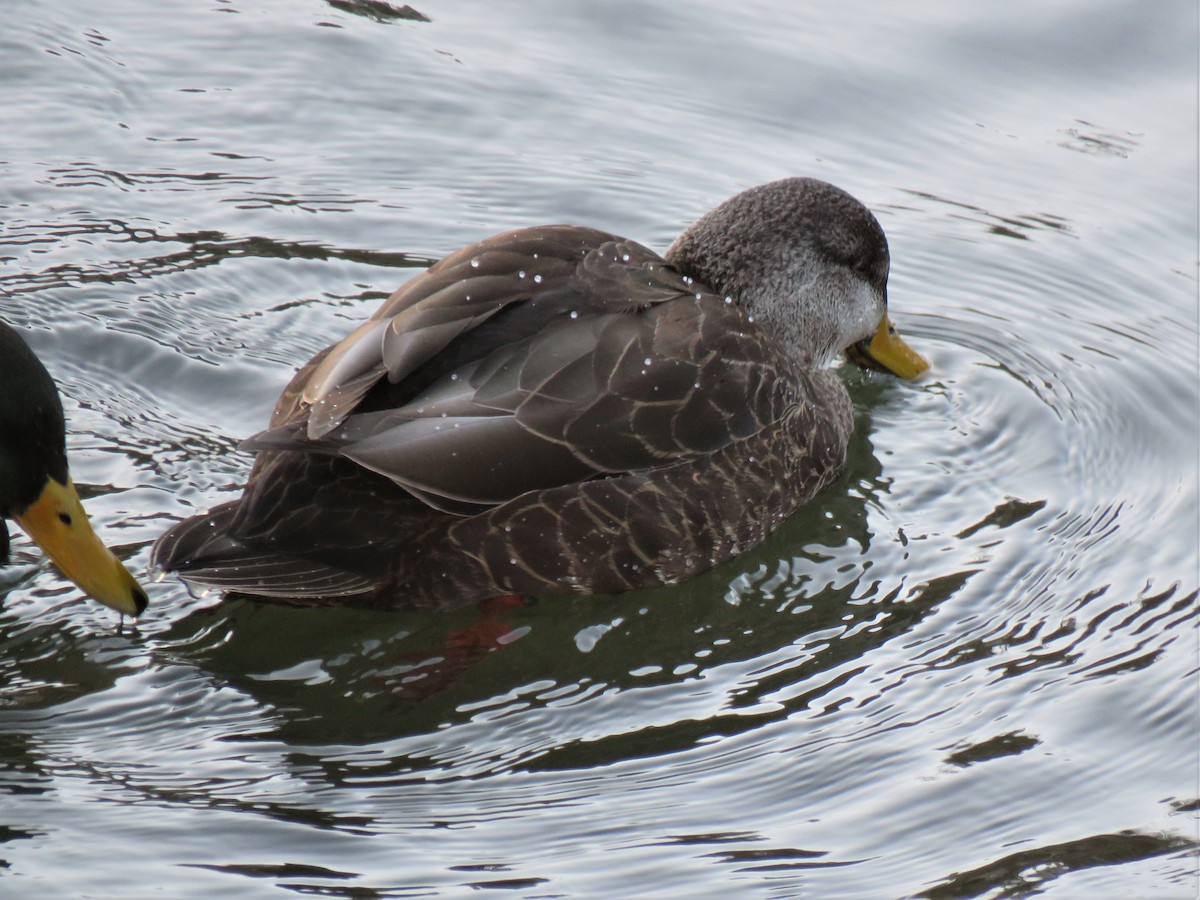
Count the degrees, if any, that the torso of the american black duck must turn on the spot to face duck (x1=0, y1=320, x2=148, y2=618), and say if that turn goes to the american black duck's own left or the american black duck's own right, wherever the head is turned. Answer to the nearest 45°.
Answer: approximately 135° to the american black duck's own left

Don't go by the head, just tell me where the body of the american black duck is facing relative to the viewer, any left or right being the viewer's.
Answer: facing away from the viewer and to the right of the viewer
